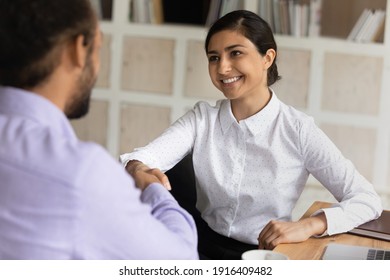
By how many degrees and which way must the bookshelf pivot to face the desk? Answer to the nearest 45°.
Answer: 0° — it already faces it

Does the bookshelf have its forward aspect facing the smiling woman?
yes

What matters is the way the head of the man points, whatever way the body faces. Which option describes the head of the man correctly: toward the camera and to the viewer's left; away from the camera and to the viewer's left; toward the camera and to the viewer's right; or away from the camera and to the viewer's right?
away from the camera and to the viewer's right

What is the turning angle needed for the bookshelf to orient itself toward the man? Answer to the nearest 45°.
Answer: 0° — it already faces them

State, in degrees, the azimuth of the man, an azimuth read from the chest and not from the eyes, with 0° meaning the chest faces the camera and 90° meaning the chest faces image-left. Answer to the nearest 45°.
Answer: approximately 225°

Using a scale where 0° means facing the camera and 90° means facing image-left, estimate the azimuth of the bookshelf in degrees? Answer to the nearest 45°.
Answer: approximately 0°

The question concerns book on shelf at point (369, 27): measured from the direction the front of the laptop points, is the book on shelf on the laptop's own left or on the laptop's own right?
on the laptop's own right

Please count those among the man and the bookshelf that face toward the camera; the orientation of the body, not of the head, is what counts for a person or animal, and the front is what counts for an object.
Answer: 1

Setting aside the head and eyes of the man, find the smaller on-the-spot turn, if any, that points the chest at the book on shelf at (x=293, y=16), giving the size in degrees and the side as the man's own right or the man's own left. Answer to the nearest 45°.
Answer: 0° — they already face it
